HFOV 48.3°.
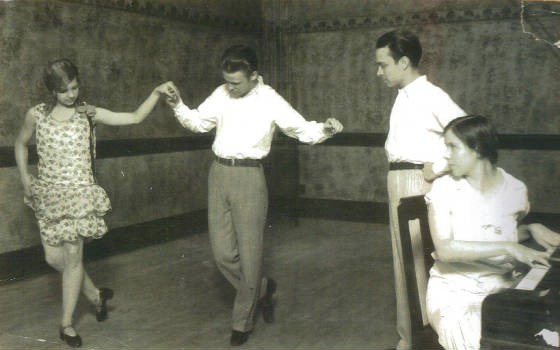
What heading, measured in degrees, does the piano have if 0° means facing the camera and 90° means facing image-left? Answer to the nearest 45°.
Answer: approximately 90°

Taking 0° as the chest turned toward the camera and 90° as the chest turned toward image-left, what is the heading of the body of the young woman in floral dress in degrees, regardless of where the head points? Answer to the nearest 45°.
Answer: approximately 0°

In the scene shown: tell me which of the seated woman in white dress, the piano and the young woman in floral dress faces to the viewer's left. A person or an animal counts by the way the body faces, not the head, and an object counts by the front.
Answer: the piano

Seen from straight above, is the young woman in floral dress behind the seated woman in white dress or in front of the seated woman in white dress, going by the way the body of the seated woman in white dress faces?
behind

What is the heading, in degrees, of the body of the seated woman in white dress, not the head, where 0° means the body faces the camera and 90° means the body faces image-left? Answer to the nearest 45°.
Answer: approximately 315°

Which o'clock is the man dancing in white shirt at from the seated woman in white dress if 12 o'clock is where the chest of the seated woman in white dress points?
The man dancing in white shirt is roughly at 6 o'clock from the seated woman in white dress.

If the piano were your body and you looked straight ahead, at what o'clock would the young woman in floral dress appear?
The young woman in floral dress is roughly at 1 o'clock from the piano.

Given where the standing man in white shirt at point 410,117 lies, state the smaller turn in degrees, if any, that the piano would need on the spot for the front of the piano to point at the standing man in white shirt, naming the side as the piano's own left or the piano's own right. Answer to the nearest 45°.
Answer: approximately 90° to the piano's own right

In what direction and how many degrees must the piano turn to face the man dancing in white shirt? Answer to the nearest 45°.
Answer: approximately 45° to its right
